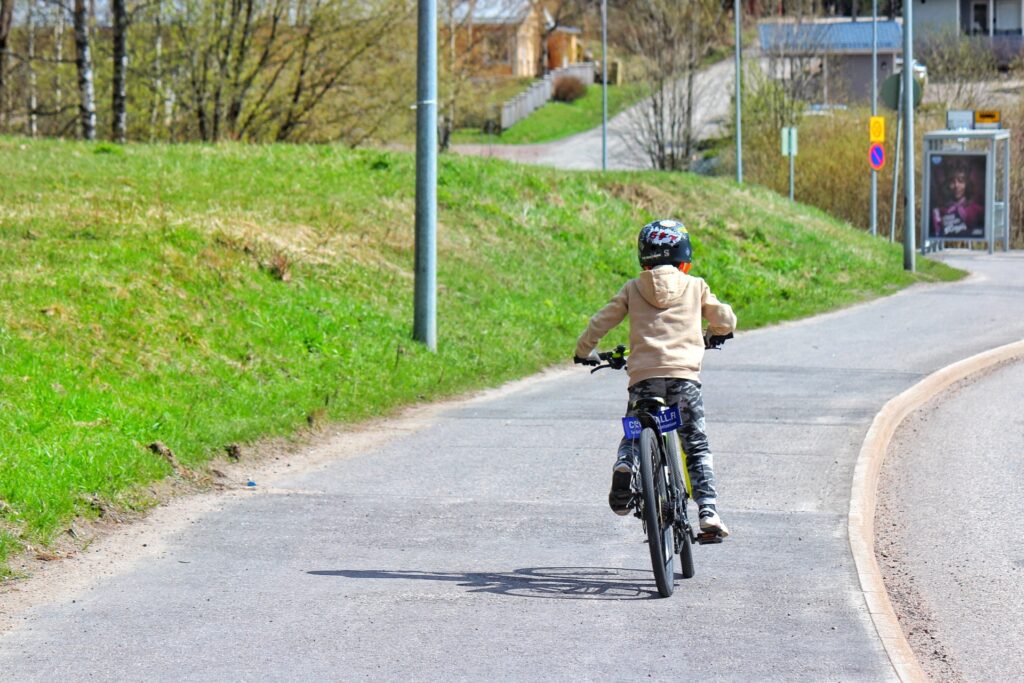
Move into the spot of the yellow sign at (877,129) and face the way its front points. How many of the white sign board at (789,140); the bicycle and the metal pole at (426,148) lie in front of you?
2

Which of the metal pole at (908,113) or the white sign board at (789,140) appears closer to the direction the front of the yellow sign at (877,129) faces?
the metal pole

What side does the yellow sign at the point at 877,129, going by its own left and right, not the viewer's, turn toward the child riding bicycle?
front

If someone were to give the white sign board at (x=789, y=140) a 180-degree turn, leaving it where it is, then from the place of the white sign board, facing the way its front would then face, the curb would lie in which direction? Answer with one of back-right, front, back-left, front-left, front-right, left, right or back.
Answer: back

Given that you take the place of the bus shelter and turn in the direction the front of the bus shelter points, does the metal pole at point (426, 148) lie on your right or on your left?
on your right

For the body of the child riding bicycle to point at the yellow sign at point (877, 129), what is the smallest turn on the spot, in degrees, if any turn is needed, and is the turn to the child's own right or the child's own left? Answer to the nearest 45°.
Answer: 0° — they already face it

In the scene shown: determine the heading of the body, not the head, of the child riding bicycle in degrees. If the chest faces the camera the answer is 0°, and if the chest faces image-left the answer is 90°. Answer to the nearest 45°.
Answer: approximately 180°

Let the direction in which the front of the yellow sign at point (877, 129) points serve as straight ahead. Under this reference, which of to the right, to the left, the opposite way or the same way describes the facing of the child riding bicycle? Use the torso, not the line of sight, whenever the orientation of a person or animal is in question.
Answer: the opposite way

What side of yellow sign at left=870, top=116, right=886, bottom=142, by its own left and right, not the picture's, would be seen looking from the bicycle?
front
